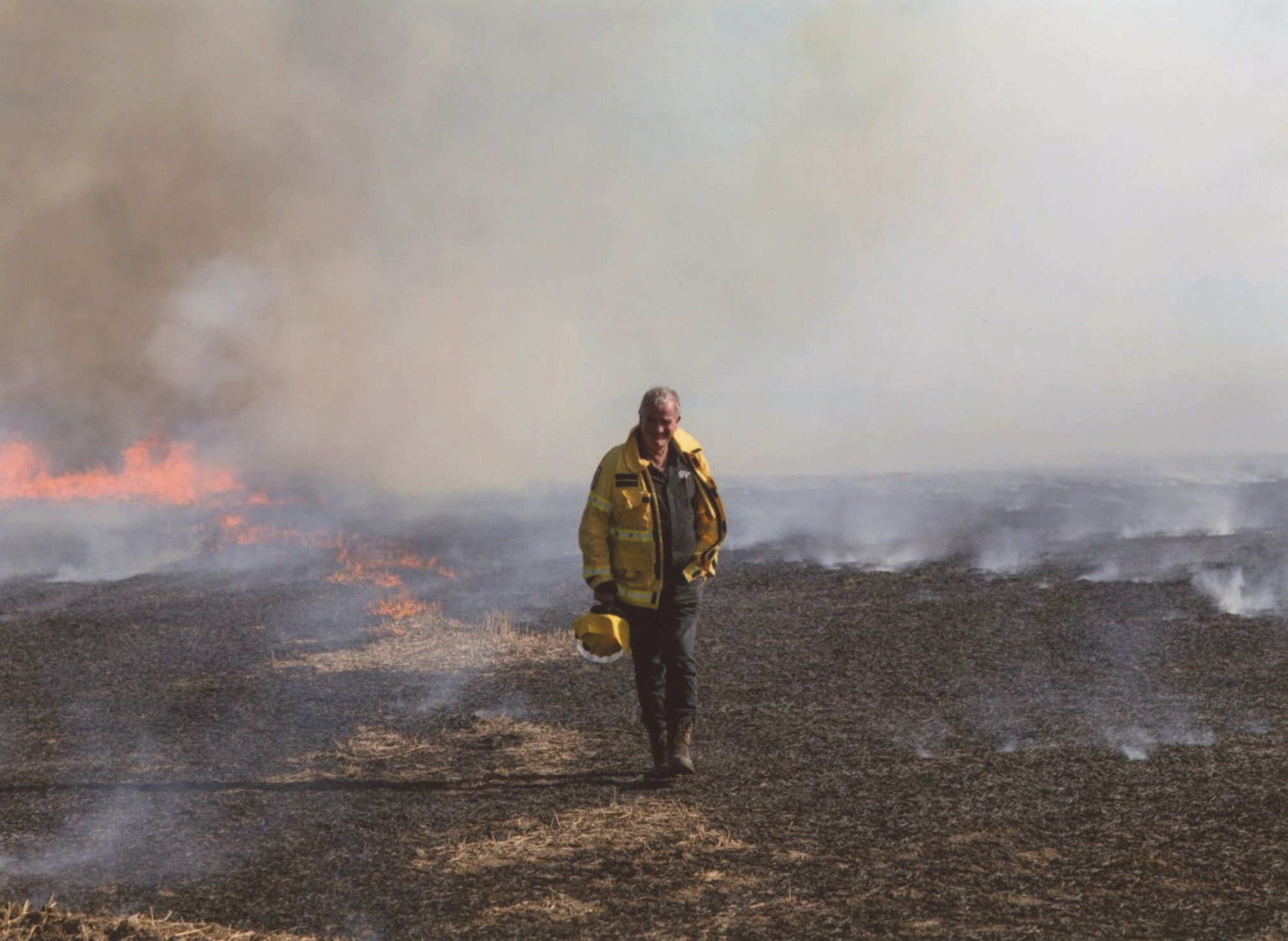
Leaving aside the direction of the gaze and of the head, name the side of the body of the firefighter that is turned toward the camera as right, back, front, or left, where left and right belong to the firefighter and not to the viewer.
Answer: front
